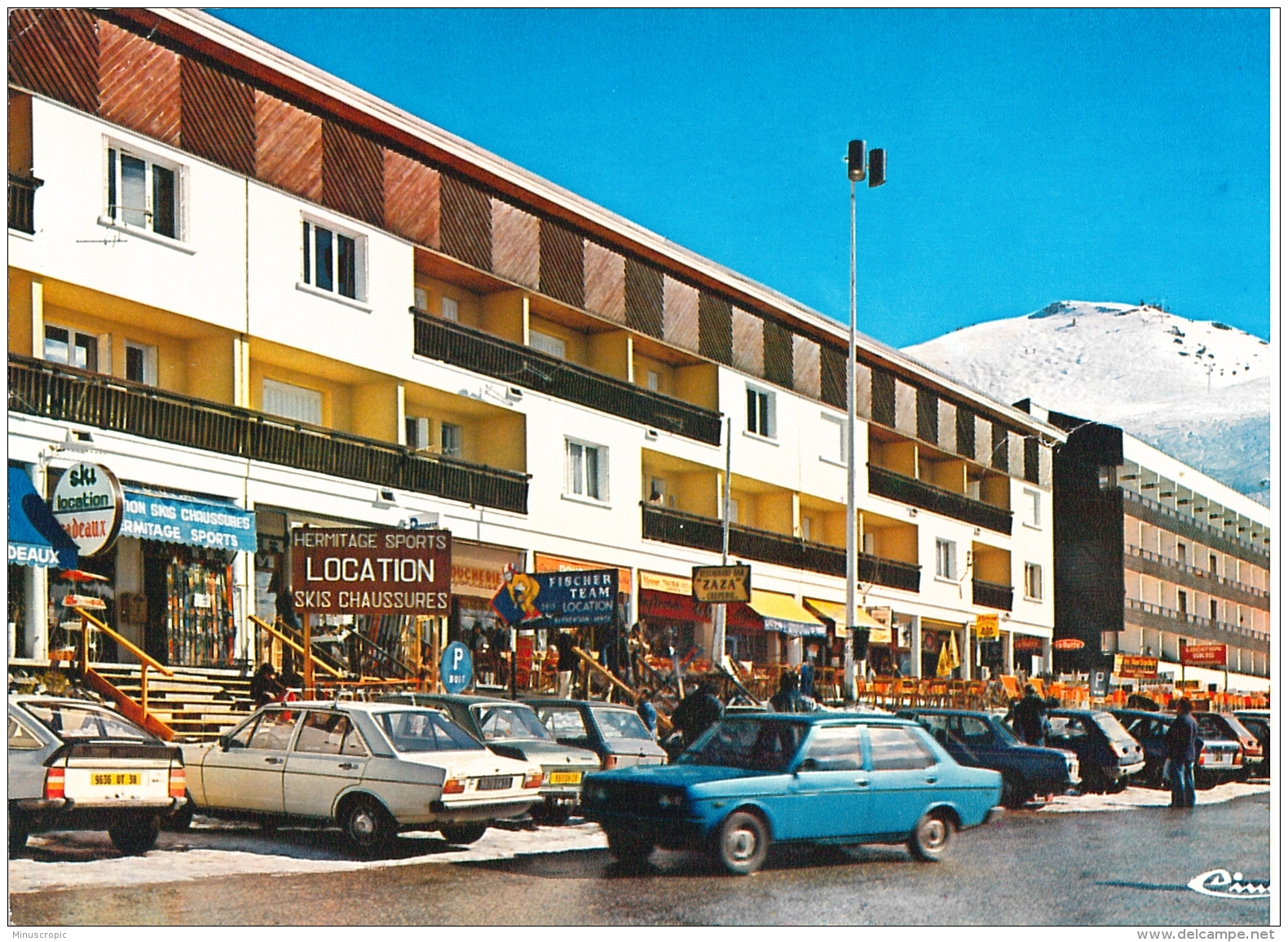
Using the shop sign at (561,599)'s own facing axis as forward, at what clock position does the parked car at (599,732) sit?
The parked car is roughly at 12 o'clock from the shop sign.

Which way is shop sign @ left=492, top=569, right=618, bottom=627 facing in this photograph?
toward the camera

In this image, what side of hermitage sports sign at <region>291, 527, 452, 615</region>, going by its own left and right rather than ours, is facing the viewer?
front

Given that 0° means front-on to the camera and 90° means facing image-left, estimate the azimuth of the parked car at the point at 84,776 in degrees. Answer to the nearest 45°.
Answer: approximately 135°

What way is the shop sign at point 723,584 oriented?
toward the camera

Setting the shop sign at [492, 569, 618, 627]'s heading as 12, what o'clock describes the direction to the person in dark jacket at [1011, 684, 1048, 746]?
The person in dark jacket is roughly at 9 o'clock from the shop sign.
